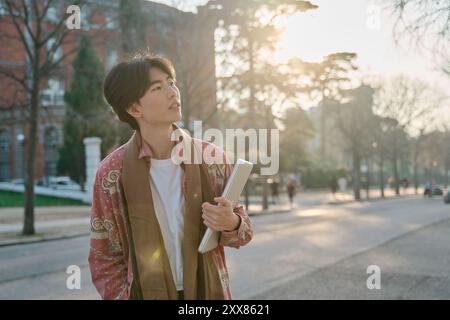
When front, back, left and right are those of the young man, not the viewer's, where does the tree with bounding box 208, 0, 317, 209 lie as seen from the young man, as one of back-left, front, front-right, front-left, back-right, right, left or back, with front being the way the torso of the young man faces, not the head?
back-left

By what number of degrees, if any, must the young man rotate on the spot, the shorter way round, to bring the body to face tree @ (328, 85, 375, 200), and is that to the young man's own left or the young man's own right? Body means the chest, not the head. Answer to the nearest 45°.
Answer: approximately 135° to the young man's own left

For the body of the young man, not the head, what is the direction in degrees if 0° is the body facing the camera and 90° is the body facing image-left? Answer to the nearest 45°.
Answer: approximately 315°

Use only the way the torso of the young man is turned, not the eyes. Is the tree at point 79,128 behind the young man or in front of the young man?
behind

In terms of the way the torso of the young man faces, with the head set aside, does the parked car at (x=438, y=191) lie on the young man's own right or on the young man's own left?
on the young man's own left

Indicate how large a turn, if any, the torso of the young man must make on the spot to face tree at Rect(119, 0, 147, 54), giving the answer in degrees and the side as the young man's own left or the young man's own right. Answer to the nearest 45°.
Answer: approximately 135° to the young man's own left
